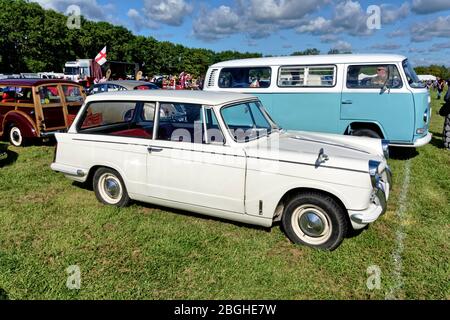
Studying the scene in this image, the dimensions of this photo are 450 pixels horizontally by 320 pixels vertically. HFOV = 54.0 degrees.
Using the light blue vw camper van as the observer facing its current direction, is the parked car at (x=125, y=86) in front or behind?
behind

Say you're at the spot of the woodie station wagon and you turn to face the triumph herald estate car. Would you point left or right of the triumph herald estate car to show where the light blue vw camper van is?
left

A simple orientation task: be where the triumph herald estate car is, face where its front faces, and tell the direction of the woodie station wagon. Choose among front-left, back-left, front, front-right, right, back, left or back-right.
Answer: back

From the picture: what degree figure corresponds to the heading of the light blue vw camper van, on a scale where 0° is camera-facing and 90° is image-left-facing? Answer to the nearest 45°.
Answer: approximately 270°

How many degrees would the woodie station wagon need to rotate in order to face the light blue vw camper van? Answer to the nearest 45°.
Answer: approximately 180°

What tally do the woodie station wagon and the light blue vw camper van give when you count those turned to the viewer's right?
1

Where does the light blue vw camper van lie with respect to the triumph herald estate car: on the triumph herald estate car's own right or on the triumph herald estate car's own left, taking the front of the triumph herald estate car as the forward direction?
on the triumph herald estate car's own left

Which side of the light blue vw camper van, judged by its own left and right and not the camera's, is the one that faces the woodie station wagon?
back

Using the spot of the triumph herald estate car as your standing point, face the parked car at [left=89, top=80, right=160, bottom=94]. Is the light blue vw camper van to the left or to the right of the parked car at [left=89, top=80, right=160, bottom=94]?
right

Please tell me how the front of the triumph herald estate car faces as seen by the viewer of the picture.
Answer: facing the viewer and to the right of the viewer

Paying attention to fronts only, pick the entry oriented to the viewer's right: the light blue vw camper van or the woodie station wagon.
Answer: the light blue vw camper van

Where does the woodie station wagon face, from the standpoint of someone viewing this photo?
facing away from the viewer and to the left of the viewer

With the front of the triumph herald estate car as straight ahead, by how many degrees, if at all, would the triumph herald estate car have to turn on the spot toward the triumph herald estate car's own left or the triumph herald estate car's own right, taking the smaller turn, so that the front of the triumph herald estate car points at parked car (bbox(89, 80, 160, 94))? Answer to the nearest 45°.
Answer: approximately 135° to the triumph herald estate car's own left
